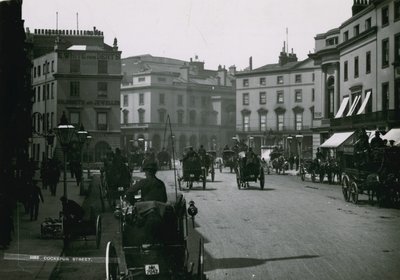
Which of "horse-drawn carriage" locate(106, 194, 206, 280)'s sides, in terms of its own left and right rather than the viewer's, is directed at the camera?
back

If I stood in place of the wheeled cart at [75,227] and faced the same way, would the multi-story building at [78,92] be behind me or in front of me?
in front

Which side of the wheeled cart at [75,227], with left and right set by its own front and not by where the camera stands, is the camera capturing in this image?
back

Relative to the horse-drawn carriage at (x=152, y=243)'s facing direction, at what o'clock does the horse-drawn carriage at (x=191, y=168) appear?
the horse-drawn carriage at (x=191, y=168) is roughly at 12 o'clock from the horse-drawn carriage at (x=152, y=243).

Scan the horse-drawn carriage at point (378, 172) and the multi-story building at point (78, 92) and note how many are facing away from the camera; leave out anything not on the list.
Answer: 0

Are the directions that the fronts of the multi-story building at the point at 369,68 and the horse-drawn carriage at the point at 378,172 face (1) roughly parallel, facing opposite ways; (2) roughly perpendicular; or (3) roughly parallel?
roughly perpendicular

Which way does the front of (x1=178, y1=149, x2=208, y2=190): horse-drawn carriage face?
away from the camera

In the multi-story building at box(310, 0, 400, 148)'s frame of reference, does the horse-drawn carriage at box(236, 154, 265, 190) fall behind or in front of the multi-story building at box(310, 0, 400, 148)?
in front

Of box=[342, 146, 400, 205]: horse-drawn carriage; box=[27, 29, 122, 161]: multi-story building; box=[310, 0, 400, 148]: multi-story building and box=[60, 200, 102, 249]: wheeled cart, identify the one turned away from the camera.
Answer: box=[60, 200, 102, 249]: wheeled cart
